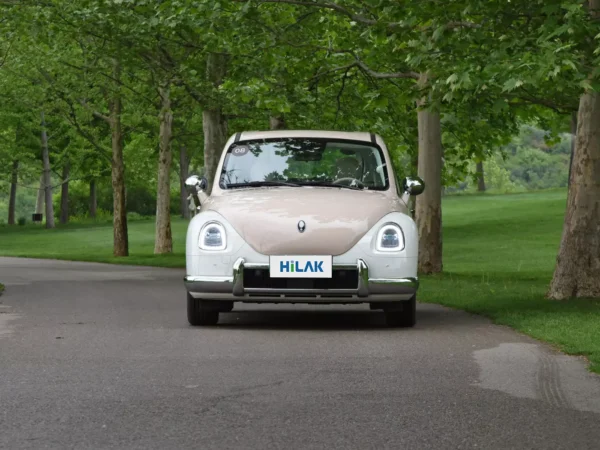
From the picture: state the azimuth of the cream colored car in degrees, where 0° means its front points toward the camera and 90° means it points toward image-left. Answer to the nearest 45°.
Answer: approximately 0°

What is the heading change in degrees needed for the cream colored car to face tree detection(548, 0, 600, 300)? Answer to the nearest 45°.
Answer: approximately 135° to its left
